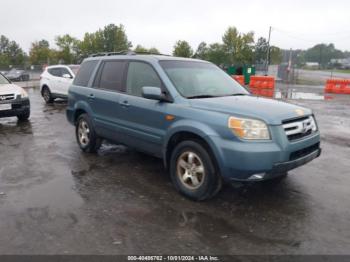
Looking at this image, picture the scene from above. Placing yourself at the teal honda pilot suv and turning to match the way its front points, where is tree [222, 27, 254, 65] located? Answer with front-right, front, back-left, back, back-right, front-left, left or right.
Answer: back-left

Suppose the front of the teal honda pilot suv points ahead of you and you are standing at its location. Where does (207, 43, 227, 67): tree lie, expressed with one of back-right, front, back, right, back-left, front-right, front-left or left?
back-left

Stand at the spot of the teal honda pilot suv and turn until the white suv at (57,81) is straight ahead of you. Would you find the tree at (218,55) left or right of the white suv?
right

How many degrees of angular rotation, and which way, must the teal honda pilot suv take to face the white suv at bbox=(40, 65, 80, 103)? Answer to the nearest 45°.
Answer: approximately 180°

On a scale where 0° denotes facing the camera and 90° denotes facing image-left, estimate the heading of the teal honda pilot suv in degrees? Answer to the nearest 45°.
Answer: approximately 315°
